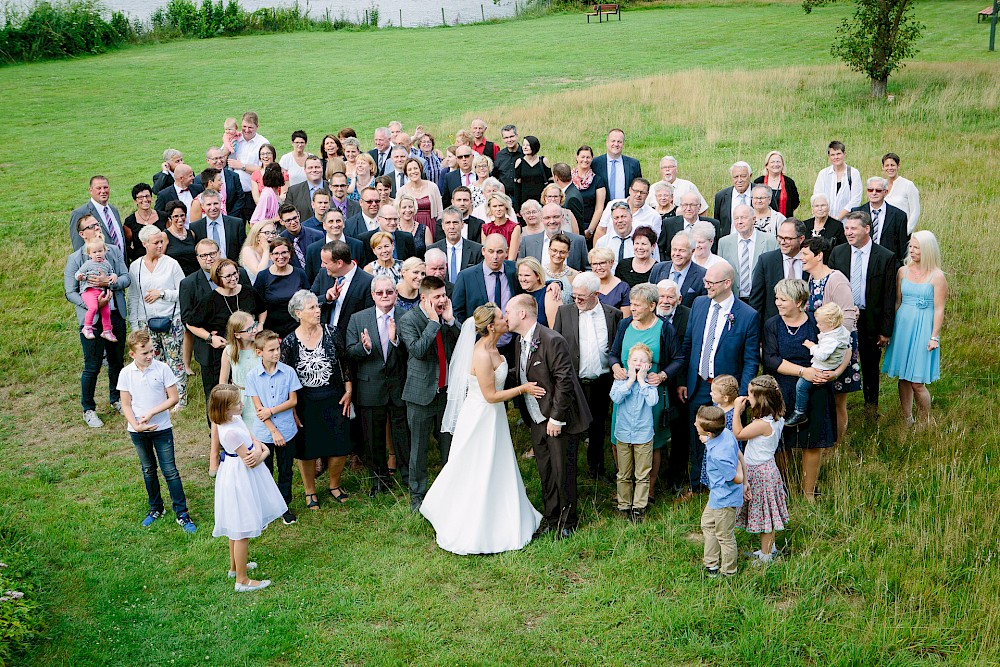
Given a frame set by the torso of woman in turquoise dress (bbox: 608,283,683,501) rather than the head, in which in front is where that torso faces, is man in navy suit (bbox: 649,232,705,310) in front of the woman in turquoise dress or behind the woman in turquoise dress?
behind

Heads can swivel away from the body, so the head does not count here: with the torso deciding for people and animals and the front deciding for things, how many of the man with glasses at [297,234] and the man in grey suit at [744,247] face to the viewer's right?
0

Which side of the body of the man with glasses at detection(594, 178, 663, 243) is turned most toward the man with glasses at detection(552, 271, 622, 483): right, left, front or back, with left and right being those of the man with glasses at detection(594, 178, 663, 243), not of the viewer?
front

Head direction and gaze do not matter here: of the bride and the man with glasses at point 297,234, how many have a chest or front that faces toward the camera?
1

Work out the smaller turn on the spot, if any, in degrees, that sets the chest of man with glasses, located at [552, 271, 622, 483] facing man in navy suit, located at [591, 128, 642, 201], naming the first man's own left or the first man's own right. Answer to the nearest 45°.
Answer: approximately 180°

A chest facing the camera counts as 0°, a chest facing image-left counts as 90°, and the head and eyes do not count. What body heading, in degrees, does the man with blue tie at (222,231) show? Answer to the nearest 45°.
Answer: approximately 0°

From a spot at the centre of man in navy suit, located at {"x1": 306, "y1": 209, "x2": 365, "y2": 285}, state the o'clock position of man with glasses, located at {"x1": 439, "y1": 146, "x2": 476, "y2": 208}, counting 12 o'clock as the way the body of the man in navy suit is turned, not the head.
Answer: The man with glasses is roughly at 7 o'clock from the man in navy suit.

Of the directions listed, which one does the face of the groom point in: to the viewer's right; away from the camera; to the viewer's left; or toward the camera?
to the viewer's left

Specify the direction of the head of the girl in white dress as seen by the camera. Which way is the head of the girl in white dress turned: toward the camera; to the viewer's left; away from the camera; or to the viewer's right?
to the viewer's right

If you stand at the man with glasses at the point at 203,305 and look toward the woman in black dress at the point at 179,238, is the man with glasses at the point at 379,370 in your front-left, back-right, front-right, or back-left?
back-right

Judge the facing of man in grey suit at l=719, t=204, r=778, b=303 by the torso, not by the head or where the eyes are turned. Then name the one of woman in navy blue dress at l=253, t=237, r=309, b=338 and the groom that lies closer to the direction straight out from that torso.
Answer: the groom
